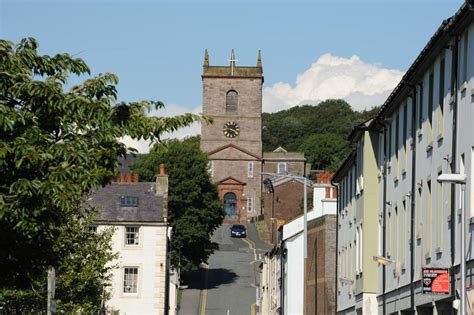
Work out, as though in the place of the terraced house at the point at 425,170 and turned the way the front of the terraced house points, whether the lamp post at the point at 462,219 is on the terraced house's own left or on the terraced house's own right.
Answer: on the terraced house's own left

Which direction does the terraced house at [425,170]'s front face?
to the viewer's left
